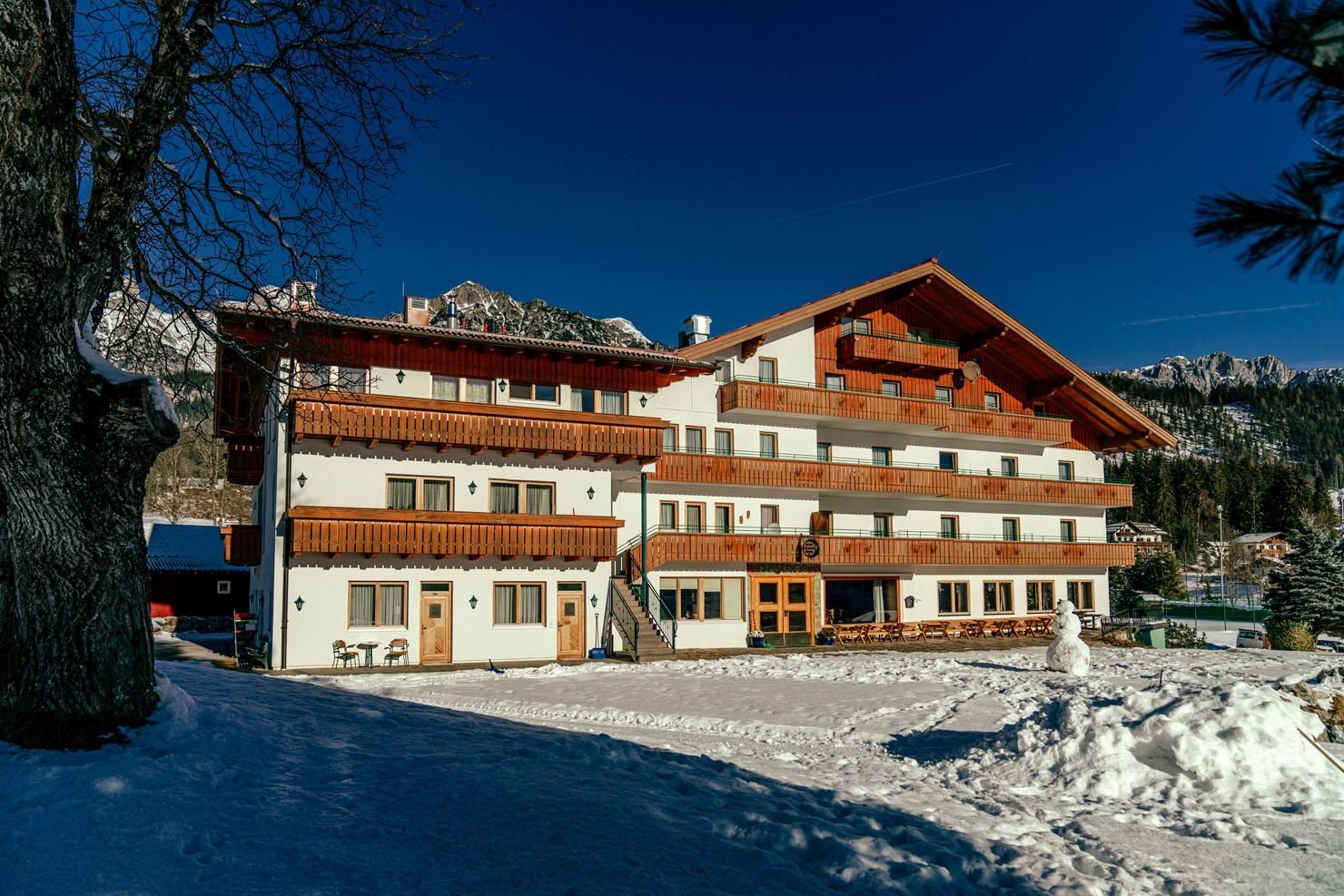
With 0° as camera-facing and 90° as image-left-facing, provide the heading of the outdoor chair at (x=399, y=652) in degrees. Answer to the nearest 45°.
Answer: approximately 45°

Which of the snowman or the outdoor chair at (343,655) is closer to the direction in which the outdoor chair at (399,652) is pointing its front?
the outdoor chair

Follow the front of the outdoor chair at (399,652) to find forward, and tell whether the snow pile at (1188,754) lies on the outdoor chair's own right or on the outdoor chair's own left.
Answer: on the outdoor chair's own left

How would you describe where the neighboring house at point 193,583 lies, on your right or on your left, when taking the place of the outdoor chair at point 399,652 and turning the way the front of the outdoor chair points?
on your right

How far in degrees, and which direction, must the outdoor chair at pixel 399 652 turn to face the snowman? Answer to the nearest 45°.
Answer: approximately 135° to its left

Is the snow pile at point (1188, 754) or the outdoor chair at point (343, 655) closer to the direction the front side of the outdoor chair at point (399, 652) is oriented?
the outdoor chair

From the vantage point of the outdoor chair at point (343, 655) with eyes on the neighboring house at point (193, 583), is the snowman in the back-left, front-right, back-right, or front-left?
back-right
